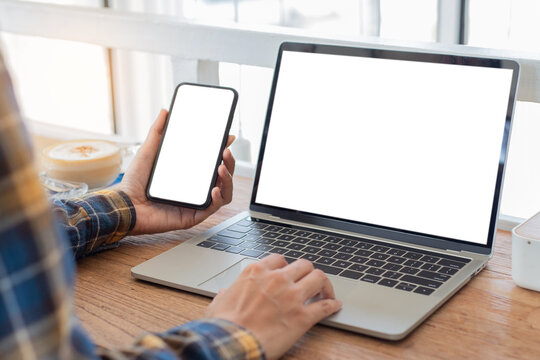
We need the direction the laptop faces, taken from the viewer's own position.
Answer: facing the viewer and to the left of the viewer
